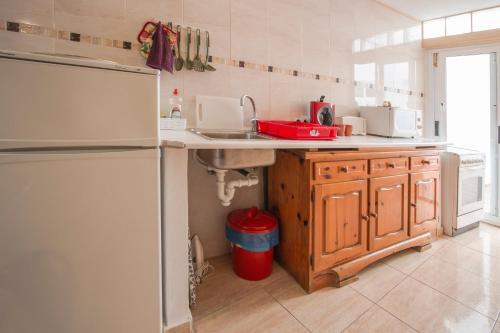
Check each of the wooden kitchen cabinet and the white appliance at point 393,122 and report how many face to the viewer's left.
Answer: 0

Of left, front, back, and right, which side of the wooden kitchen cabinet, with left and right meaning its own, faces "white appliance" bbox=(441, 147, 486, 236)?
left

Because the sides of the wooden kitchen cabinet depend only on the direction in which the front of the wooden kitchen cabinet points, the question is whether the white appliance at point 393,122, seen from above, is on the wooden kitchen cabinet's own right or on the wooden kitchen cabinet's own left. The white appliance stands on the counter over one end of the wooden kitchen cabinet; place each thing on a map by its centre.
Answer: on the wooden kitchen cabinet's own left

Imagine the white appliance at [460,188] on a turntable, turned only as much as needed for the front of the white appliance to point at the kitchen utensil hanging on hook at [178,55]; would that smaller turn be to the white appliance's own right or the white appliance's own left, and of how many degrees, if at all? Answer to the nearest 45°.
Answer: approximately 90° to the white appliance's own right

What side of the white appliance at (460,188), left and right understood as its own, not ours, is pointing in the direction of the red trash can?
right
